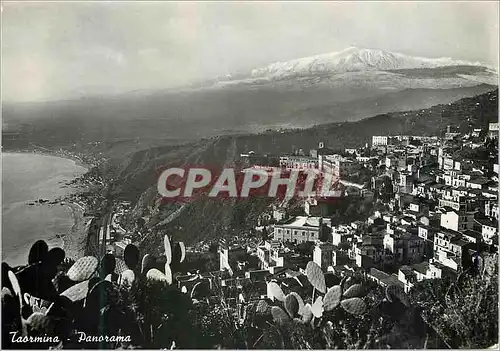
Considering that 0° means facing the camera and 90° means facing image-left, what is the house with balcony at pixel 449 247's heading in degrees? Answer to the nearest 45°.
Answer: approximately 45°
